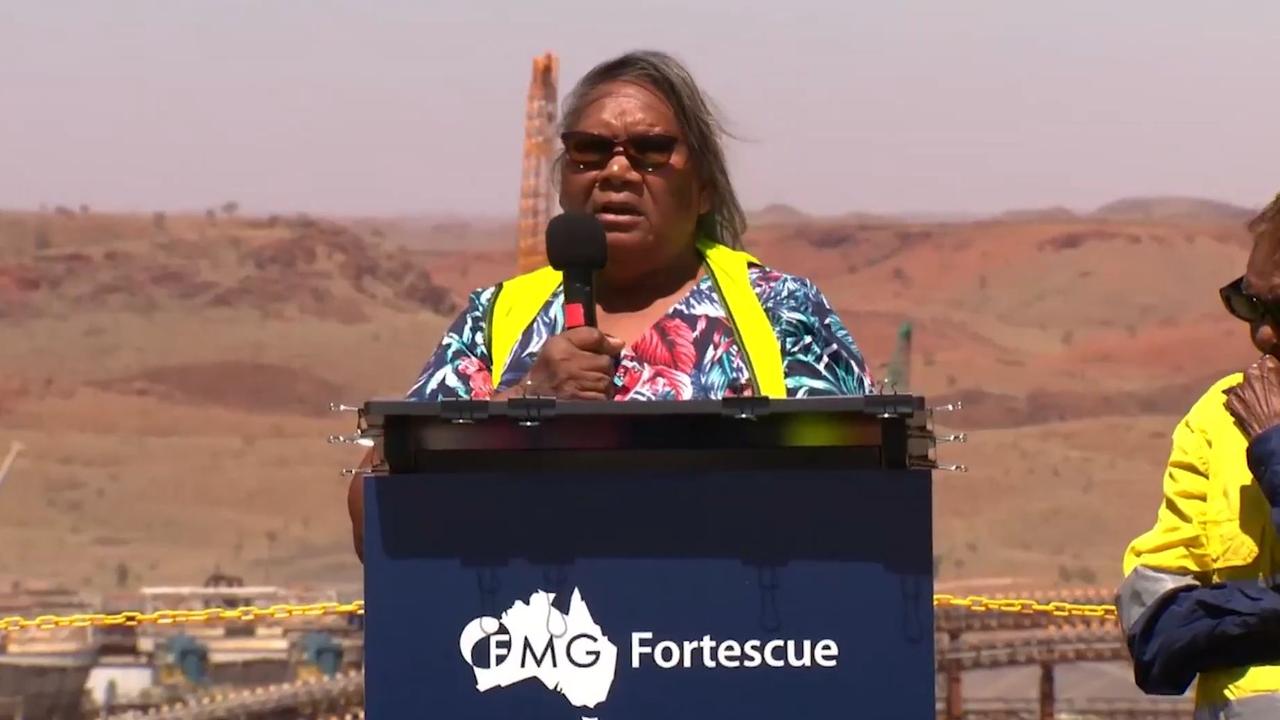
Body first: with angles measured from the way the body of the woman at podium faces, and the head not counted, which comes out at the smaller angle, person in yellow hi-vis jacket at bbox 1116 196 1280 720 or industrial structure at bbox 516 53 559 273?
the person in yellow hi-vis jacket

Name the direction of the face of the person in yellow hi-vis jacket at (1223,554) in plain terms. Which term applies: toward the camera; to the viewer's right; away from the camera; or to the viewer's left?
to the viewer's left

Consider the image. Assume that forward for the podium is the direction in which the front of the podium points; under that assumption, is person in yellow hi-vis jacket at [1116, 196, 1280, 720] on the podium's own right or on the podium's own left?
on the podium's own left

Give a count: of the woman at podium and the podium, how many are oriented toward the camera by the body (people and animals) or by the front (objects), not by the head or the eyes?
2

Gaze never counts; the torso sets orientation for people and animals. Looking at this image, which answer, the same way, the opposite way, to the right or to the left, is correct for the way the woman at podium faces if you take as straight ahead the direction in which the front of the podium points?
the same way

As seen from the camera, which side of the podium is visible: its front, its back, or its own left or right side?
front

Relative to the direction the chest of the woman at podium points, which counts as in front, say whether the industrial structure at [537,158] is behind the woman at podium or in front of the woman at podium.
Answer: behind

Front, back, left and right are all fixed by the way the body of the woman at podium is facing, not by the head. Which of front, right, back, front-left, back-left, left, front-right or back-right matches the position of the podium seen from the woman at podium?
front

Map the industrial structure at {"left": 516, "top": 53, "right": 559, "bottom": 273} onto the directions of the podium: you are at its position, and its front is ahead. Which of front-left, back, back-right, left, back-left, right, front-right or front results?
back

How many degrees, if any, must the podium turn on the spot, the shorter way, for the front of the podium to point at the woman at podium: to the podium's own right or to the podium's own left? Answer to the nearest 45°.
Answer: approximately 180°
